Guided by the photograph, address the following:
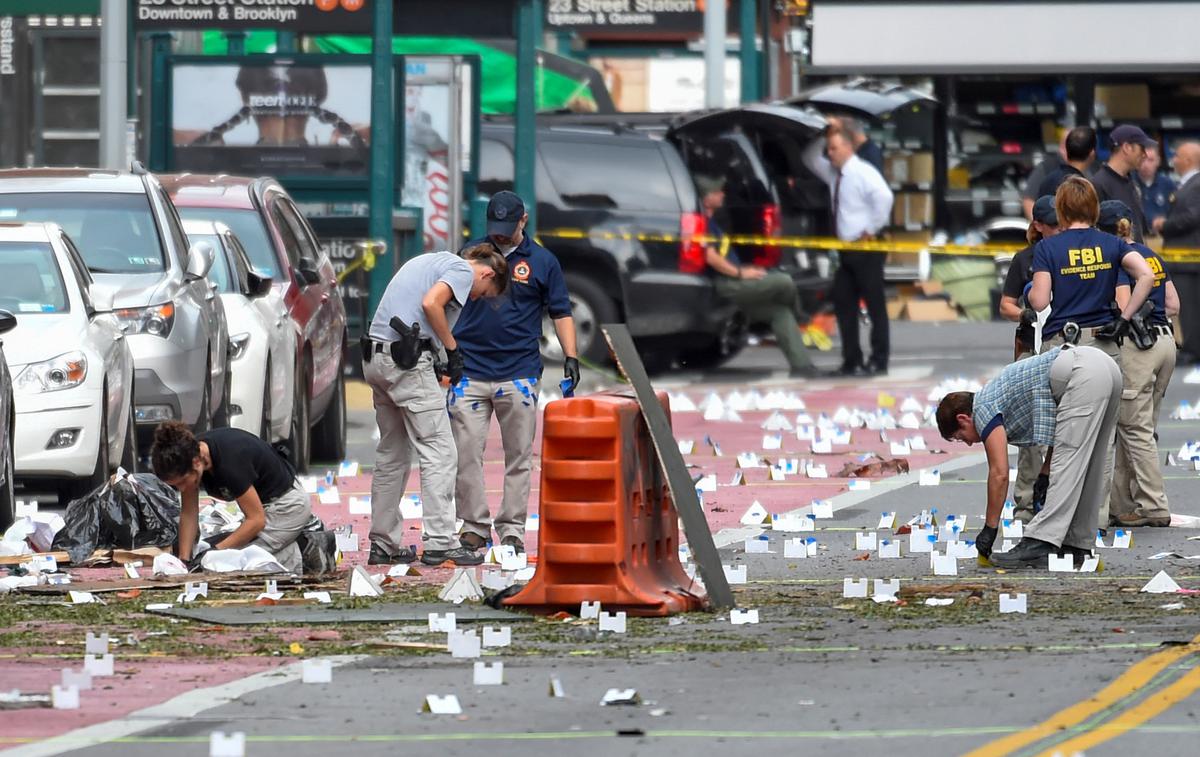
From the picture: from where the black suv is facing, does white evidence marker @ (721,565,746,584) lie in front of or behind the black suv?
behind

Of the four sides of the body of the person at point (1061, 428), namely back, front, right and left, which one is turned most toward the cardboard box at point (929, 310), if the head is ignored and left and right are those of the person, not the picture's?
right

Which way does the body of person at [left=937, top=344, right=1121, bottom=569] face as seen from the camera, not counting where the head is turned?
to the viewer's left

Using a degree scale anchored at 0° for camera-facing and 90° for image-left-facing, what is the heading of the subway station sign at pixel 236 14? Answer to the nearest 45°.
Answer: approximately 0°

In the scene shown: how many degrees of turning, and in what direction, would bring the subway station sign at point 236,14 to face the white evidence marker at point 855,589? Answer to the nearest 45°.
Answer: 0° — it already faces it

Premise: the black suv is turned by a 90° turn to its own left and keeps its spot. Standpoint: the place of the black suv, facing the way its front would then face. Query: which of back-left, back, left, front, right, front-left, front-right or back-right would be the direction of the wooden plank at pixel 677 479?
front-left

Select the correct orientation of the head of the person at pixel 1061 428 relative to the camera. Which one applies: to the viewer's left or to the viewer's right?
to the viewer's left

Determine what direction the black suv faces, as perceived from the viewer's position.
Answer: facing away from the viewer and to the left of the viewer

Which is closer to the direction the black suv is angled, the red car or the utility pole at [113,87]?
the utility pole
